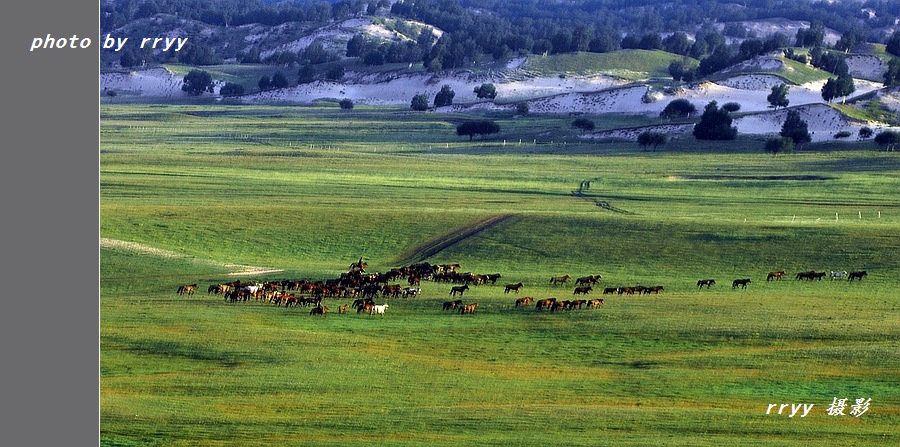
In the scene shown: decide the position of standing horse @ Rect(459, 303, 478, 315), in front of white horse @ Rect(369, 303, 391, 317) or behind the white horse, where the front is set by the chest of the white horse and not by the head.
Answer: in front

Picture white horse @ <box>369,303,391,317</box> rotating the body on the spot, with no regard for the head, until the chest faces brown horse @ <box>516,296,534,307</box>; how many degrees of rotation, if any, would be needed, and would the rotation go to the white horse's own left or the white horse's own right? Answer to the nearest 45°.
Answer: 0° — it already faces it

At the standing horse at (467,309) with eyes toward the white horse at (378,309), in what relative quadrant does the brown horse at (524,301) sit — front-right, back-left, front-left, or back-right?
back-right

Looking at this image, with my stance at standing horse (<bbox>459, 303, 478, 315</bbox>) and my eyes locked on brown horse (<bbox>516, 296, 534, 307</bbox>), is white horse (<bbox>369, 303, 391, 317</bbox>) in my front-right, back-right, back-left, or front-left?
back-left

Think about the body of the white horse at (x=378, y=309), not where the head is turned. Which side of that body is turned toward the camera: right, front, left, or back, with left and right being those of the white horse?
right
